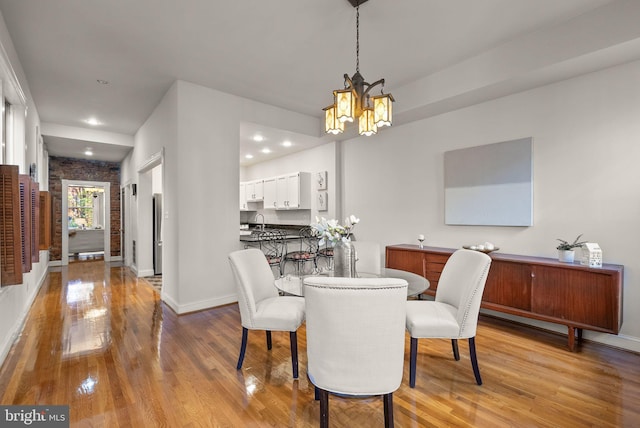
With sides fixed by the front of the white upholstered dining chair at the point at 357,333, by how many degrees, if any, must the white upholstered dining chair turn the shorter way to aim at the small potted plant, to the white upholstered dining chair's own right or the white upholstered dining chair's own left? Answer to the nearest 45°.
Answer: approximately 45° to the white upholstered dining chair's own right

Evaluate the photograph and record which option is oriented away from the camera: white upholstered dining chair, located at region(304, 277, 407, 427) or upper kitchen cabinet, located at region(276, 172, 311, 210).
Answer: the white upholstered dining chair

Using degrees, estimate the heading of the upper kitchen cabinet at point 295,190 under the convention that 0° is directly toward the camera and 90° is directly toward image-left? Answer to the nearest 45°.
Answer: approximately 45°

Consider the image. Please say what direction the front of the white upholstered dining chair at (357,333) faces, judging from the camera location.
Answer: facing away from the viewer

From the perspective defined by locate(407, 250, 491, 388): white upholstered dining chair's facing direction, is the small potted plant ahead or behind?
behind

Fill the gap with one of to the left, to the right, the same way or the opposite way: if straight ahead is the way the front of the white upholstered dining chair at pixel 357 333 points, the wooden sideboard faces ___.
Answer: to the left

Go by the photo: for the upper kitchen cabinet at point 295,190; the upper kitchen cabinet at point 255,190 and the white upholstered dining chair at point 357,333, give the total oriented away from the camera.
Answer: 1

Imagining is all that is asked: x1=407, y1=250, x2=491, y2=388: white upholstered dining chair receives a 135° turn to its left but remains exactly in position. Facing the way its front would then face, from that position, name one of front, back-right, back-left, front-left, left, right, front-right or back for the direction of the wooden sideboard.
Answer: front-left

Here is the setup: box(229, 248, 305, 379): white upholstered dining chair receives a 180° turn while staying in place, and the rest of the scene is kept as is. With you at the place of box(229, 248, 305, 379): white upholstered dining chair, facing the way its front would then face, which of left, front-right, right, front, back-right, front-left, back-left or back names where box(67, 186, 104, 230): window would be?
front

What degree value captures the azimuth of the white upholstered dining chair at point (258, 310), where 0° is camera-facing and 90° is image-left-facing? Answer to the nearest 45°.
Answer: approximately 315°

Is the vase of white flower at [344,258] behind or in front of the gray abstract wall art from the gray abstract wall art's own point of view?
in front

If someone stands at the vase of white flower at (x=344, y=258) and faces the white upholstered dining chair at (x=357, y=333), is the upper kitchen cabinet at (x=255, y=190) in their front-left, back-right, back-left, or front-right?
back-right
